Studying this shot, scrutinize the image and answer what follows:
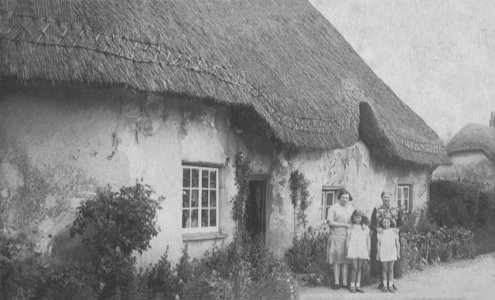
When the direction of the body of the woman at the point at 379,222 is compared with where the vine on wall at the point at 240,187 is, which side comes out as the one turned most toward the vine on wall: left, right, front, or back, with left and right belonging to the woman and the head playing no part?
right

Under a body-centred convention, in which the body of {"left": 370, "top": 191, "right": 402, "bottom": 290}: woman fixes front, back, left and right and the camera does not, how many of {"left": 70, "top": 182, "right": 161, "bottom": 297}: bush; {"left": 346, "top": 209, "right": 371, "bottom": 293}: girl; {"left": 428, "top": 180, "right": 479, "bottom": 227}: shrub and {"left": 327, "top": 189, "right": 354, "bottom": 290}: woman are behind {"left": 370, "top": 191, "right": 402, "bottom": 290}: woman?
1

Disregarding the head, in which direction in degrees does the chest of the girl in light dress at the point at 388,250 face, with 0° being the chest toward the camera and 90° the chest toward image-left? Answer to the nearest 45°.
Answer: approximately 0°

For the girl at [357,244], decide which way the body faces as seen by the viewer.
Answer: toward the camera

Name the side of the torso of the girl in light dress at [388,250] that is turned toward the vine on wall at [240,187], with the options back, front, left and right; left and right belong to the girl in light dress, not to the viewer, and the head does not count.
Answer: right

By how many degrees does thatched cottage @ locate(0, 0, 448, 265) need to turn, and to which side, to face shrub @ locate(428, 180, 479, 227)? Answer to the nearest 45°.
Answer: approximately 90° to its left

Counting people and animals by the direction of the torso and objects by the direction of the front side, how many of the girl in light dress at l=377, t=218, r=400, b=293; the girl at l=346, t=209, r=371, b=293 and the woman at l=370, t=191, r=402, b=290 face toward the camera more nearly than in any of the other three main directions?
3

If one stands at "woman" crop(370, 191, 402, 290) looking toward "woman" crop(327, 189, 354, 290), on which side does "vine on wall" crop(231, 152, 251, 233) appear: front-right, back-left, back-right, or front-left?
front-right

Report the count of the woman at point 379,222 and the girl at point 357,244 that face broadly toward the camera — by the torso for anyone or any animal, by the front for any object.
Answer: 2
